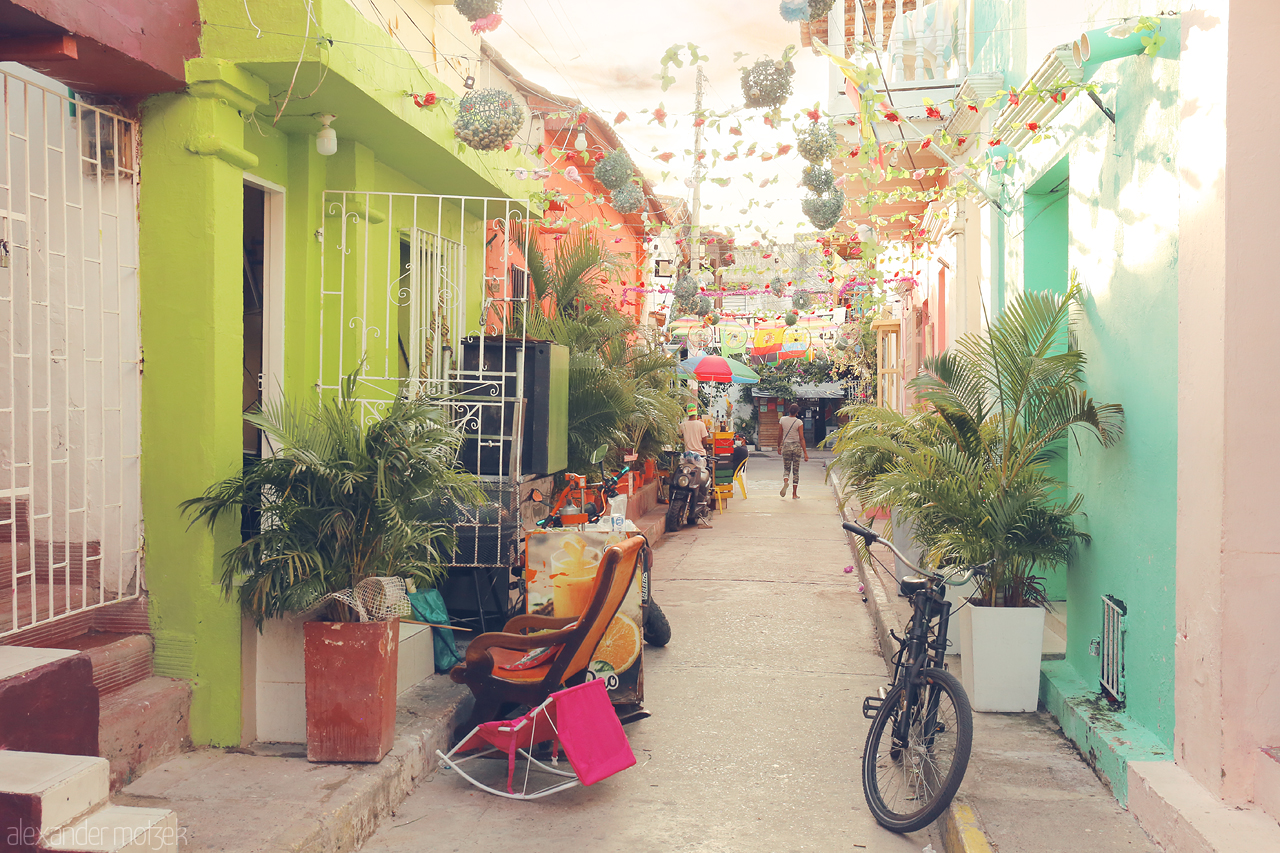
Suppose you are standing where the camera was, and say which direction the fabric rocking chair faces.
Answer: facing away from the viewer and to the left of the viewer

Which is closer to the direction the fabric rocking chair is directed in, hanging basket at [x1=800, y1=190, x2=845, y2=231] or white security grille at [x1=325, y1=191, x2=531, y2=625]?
the white security grille

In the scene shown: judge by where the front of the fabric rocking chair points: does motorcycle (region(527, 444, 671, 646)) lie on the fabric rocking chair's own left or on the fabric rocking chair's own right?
on the fabric rocking chair's own right

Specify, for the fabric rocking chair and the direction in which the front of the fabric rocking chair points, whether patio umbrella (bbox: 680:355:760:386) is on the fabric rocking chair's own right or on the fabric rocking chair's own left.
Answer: on the fabric rocking chair's own right

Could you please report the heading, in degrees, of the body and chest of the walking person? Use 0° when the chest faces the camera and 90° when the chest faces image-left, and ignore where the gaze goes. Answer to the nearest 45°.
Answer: approximately 180°

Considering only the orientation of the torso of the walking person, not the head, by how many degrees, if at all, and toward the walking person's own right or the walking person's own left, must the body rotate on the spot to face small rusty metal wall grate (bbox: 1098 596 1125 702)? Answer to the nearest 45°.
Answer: approximately 180°

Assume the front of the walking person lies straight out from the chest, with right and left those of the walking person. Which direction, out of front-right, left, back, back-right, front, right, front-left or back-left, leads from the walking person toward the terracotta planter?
back
